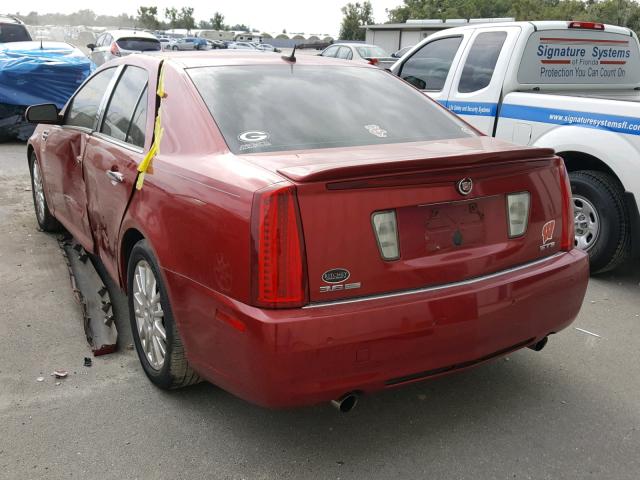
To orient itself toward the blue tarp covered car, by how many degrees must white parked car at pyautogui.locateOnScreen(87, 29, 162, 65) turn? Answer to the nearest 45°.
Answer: approximately 135° to its left

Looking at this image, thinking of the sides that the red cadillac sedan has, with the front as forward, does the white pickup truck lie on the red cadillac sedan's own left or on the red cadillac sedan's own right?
on the red cadillac sedan's own right

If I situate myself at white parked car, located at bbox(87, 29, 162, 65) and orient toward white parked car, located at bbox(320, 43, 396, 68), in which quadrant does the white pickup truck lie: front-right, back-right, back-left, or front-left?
front-right

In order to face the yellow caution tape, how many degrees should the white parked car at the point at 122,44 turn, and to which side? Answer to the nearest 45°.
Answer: approximately 135° to its left

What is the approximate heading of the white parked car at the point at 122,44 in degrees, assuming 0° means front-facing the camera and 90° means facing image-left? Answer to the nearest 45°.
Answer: approximately 135°

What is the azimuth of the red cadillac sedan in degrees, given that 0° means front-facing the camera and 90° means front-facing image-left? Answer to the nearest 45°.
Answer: approximately 135°

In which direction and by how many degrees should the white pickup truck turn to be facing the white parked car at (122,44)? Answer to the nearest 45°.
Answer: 0° — it already faces it

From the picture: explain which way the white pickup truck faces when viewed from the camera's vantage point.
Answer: facing away from the viewer and to the left of the viewer

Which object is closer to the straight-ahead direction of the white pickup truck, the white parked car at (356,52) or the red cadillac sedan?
the white parked car

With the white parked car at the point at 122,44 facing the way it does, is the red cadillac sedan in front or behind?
behind
